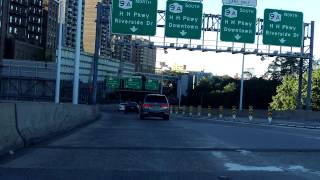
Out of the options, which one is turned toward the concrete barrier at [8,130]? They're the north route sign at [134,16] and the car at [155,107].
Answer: the north route sign

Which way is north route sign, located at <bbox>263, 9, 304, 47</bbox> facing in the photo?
toward the camera

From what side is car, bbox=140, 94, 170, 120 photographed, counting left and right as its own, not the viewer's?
back

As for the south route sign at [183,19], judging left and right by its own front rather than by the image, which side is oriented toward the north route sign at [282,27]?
left

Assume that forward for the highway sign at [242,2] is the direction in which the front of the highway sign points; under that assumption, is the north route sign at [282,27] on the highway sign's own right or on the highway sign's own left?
on the highway sign's own left

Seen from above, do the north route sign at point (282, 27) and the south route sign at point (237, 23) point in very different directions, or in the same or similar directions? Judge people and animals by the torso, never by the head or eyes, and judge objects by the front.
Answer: same or similar directions

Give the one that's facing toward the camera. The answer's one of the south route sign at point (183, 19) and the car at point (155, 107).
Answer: the south route sign

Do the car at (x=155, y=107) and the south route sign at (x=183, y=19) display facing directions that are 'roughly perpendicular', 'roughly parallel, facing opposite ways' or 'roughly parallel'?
roughly parallel, facing opposite ways

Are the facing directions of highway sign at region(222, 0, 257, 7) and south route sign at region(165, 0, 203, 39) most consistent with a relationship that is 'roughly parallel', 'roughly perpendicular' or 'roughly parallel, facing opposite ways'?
roughly parallel

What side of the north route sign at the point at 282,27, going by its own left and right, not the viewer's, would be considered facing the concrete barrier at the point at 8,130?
front

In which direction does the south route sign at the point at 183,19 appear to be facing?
toward the camera

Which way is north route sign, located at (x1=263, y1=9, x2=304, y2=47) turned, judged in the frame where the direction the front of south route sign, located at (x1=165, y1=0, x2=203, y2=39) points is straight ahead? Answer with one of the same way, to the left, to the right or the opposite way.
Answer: the same way

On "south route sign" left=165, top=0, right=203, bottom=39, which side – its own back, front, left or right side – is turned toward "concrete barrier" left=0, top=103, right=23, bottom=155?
front

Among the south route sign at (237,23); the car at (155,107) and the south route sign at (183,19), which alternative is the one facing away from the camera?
the car

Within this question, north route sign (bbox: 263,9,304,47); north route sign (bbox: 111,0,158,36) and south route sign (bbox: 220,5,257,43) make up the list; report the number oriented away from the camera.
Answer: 0

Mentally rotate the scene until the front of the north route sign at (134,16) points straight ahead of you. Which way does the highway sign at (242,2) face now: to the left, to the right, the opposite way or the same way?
the same way
